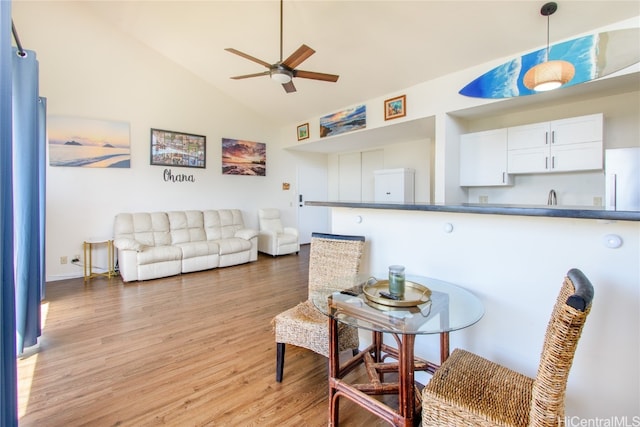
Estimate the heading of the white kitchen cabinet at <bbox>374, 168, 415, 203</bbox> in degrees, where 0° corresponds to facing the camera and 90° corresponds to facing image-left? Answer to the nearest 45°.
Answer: approximately 45°

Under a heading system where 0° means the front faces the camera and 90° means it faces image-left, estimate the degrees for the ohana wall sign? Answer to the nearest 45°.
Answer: approximately 0°

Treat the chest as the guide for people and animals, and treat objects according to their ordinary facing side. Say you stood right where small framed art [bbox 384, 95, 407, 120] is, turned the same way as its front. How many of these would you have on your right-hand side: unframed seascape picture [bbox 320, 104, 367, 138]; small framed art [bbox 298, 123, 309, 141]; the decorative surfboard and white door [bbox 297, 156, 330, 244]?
3

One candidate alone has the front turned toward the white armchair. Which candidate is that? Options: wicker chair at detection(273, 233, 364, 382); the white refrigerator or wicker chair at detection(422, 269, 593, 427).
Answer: wicker chair at detection(422, 269, 593, 427)

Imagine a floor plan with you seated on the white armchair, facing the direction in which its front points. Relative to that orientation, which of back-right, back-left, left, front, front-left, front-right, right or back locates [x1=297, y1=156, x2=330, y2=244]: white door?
left

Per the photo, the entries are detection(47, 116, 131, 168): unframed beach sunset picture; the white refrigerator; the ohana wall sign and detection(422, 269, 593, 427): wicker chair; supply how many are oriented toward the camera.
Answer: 3

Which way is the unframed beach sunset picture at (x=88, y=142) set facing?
toward the camera

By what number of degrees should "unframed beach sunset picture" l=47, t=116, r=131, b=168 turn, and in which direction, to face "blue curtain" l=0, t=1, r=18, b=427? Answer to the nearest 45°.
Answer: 0° — it already faces it

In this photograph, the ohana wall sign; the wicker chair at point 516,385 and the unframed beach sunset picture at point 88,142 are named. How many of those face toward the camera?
2

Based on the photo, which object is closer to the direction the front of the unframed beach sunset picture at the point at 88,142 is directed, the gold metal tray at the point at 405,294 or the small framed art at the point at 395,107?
the gold metal tray

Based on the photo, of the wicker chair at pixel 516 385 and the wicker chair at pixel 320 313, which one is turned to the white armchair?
the wicker chair at pixel 516 385

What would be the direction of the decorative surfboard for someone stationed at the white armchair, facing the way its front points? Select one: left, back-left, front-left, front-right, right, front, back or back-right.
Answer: front

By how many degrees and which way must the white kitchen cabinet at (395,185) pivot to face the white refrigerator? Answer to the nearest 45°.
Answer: approximately 45° to its left

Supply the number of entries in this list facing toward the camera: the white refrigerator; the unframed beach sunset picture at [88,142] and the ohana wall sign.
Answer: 3
